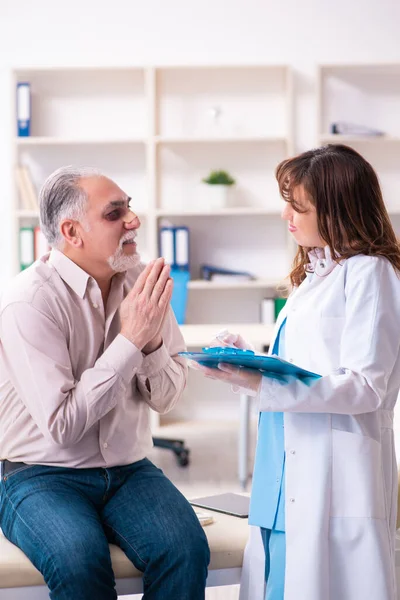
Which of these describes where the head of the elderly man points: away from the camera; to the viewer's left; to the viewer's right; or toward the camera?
to the viewer's right

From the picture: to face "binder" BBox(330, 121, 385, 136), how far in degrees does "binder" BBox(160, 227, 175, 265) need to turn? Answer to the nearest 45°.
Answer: approximately 90° to its left

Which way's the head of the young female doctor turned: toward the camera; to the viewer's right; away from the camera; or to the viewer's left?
to the viewer's left

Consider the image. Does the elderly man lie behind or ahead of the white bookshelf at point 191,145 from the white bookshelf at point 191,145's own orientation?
ahead

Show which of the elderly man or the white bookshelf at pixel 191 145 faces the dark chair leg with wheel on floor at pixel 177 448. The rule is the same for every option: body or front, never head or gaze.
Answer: the white bookshelf

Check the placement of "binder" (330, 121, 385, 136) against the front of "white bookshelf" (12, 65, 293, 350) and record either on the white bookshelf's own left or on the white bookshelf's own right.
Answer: on the white bookshelf's own left

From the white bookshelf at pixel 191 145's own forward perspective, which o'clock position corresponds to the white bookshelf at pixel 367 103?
the white bookshelf at pixel 367 103 is roughly at 9 o'clock from the white bookshelf at pixel 191 145.

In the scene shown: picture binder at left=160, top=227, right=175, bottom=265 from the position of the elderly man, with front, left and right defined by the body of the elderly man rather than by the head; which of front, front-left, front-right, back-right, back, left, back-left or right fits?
back-left
